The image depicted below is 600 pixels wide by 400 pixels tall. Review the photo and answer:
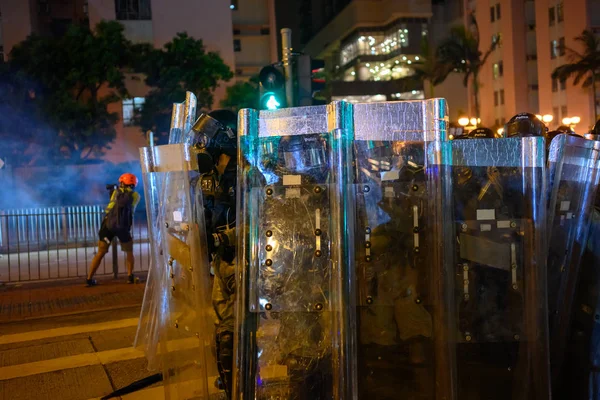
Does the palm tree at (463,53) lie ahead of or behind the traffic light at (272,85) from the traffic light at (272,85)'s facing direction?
behind

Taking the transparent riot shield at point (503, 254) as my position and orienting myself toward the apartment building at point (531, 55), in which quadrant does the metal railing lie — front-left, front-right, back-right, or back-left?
front-left

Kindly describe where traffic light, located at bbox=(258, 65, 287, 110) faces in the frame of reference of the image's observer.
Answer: facing the viewer

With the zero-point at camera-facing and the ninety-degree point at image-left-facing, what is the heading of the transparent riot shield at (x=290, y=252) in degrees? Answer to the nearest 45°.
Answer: approximately 0°

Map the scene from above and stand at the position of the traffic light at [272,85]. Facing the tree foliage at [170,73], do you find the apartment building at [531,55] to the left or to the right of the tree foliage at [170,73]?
right

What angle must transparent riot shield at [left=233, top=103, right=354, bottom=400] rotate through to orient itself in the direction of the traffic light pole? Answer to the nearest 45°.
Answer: approximately 180°

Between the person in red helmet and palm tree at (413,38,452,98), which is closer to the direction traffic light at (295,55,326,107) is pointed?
the palm tree

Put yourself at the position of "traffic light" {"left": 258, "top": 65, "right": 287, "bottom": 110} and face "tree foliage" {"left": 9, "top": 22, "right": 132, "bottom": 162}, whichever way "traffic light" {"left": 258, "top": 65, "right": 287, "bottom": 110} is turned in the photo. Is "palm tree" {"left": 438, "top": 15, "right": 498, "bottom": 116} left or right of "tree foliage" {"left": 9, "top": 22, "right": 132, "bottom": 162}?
right

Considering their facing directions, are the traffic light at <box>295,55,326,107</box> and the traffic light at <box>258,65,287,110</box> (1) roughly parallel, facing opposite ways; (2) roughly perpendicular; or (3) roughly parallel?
roughly perpendicular

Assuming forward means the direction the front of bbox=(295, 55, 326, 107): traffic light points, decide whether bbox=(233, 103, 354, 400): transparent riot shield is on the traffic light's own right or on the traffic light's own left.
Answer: on the traffic light's own right

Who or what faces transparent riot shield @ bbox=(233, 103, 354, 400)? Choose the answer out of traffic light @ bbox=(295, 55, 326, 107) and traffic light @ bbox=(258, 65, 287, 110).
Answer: traffic light @ bbox=(258, 65, 287, 110)

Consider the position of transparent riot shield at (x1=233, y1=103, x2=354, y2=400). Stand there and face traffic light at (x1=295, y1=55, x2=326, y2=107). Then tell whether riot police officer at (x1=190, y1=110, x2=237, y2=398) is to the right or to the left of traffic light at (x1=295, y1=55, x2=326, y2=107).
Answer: left
